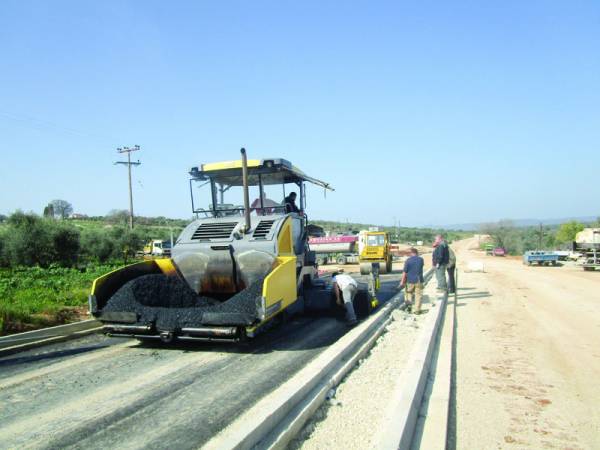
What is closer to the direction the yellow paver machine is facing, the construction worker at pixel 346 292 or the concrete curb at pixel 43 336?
the concrete curb

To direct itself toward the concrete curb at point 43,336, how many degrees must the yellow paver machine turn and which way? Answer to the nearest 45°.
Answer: approximately 45° to its right

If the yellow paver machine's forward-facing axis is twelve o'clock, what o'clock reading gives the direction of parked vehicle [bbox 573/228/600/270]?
The parked vehicle is roughly at 6 o'clock from the yellow paver machine.

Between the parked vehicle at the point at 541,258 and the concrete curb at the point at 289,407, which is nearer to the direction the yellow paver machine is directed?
the concrete curb

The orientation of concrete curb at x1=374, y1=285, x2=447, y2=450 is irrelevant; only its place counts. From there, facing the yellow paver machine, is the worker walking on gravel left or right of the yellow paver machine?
right

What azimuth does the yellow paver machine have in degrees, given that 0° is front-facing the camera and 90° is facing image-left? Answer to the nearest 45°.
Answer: approximately 45°
